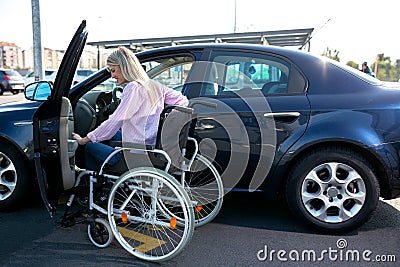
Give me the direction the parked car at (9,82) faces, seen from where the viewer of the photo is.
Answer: facing away from the viewer and to the left of the viewer

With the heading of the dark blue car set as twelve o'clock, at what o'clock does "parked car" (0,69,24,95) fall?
The parked car is roughly at 2 o'clock from the dark blue car.

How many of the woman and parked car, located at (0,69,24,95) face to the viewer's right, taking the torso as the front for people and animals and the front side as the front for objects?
0

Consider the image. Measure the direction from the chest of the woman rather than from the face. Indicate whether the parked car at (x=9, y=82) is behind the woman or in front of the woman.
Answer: in front

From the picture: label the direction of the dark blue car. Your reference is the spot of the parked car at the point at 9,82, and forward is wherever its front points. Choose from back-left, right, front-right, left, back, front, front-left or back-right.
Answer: back-left

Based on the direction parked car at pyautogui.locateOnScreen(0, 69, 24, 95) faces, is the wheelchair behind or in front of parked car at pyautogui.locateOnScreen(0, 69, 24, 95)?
behind

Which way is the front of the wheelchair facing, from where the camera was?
facing away from the viewer and to the left of the viewer

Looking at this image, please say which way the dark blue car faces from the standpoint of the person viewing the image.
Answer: facing to the left of the viewer

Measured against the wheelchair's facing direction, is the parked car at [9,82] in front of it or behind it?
in front

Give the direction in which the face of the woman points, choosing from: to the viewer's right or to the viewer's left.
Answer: to the viewer's left

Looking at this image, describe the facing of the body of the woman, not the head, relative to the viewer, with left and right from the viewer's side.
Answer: facing away from the viewer and to the left of the viewer

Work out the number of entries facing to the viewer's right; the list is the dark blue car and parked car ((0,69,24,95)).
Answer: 0
